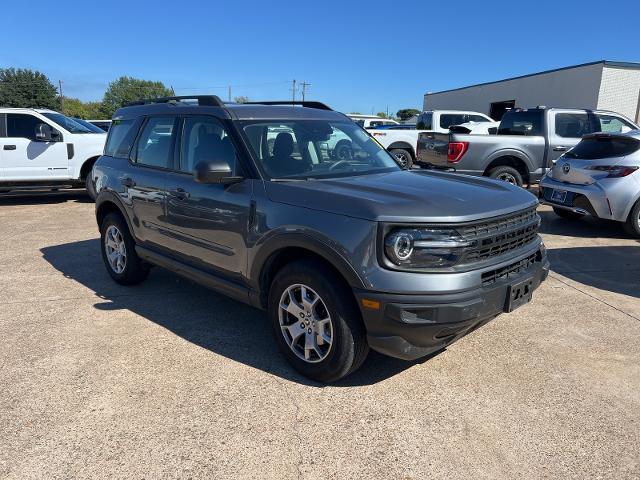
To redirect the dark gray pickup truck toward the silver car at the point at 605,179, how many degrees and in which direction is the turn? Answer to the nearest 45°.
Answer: approximately 90° to its right

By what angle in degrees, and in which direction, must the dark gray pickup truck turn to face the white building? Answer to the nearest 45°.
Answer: approximately 45° to its left

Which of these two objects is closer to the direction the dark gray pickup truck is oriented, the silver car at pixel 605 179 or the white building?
the white building

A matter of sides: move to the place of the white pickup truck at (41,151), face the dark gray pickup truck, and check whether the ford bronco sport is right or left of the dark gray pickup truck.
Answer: right

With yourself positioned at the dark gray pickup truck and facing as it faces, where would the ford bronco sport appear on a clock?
The ford bronco sport is roughly at 5 o'clock from the dark gray pickup truck.

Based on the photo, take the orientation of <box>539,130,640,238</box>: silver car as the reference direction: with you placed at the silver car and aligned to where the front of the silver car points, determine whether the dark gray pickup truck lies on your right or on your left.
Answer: on your left

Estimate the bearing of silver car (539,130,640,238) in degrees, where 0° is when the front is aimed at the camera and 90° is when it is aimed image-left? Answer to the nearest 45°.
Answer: approximately 225°
